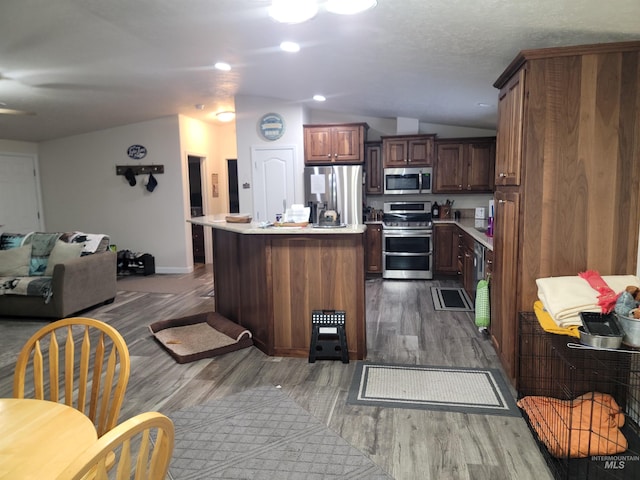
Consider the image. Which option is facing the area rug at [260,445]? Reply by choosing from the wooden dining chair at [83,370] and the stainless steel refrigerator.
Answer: the stainless steel refrigerator

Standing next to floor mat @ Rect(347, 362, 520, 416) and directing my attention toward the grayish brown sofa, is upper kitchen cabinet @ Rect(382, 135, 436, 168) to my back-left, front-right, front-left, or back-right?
front-right

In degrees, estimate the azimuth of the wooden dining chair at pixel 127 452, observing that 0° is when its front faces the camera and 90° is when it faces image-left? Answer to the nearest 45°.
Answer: approximately 135°

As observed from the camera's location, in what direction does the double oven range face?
facing the viewer

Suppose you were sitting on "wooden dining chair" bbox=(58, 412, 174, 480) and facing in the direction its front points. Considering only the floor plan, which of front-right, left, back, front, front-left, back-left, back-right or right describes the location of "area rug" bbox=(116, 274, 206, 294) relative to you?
front-right

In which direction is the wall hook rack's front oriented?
toward the camera

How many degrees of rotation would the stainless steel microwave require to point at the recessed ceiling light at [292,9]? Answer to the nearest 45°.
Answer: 0° — it already faces it

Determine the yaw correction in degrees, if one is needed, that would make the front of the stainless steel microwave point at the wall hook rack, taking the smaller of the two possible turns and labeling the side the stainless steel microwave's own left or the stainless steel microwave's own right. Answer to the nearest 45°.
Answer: approximately 90° to the stainless steel microwave's own right

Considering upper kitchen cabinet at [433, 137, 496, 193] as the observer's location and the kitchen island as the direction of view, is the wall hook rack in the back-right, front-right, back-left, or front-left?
front-right

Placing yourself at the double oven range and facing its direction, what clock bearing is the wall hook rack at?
The wall hook rack is roughly at 3 o'clock from the double oven range.

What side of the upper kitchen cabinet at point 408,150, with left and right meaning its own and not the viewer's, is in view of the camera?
front

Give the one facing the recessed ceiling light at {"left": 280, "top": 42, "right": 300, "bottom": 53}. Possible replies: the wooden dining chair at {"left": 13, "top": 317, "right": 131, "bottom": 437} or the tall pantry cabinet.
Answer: the tall pantry cabinet

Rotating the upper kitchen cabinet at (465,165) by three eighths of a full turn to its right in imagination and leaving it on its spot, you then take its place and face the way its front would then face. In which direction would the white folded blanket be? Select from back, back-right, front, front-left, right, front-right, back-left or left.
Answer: back-left

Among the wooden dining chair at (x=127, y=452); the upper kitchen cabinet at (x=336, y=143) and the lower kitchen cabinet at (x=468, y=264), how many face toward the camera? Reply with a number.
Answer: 1

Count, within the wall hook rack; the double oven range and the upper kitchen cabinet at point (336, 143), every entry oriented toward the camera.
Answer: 3

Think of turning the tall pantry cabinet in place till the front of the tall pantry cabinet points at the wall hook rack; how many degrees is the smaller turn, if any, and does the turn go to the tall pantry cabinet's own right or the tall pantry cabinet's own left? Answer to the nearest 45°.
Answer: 0° — it already faces it

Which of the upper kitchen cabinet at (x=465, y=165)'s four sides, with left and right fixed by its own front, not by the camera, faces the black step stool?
front
